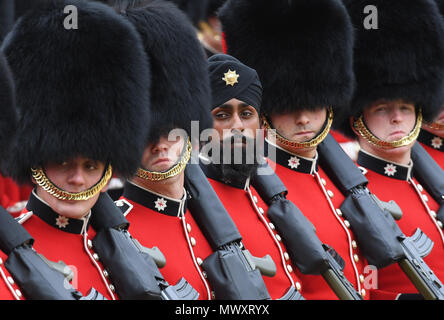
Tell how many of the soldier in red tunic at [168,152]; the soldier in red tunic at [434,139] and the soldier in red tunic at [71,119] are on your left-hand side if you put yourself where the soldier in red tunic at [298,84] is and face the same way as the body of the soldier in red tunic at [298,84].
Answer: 1

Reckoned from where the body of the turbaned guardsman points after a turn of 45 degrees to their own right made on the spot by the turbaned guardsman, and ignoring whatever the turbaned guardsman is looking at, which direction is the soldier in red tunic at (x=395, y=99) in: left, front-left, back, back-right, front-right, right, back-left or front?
back-left

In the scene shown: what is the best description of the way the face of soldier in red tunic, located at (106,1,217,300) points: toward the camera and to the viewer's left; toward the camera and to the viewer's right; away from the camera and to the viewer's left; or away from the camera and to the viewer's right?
toward the camera and to the viewer's left

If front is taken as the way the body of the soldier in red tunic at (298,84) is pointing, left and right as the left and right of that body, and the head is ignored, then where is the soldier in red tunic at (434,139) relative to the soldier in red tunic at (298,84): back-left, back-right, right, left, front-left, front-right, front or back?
left

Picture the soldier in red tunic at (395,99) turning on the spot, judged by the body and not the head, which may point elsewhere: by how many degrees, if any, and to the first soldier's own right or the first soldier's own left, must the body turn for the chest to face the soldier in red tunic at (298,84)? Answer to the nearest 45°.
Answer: approximately 90° to the first soldier's own right

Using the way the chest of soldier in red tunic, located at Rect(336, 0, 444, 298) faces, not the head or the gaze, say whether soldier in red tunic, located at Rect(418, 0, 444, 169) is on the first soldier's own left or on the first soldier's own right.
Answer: on the first soldier's own left

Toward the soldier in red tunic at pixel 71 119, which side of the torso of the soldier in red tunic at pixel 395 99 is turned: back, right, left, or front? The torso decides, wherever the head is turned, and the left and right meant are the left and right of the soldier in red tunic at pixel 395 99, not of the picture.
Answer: right
